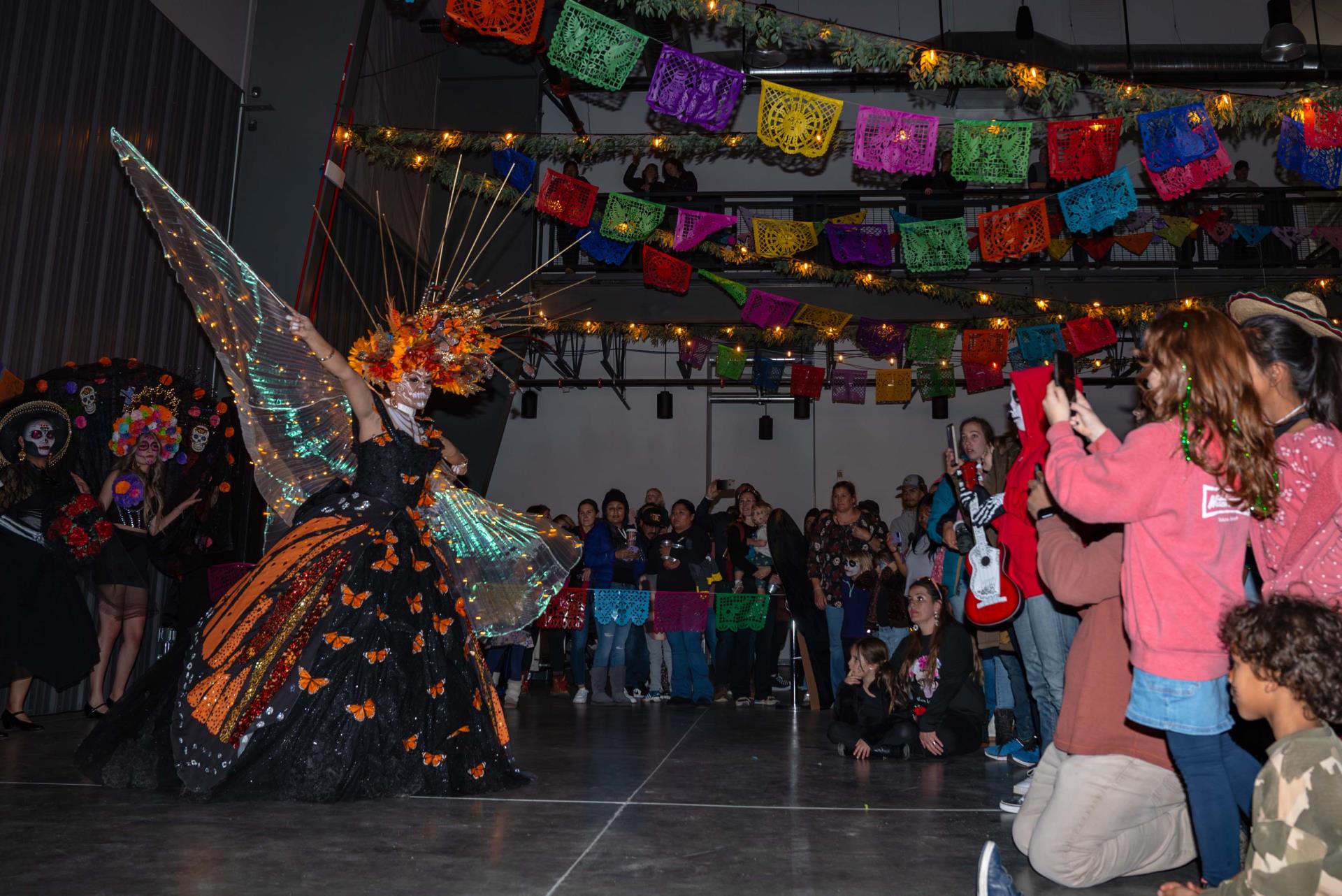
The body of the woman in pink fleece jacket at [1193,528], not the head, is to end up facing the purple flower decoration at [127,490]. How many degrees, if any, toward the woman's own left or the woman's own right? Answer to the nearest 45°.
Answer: approximately 45° to the woman's own left

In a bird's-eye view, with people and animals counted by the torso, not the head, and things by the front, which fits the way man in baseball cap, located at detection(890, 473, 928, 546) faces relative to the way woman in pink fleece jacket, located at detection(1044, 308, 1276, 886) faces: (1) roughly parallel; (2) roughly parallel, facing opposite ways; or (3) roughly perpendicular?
roughly perpendicular

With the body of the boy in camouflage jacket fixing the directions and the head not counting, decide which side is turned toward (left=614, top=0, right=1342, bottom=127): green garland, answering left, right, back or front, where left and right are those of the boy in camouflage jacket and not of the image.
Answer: right

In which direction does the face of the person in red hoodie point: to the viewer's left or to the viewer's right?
to the viewer's left

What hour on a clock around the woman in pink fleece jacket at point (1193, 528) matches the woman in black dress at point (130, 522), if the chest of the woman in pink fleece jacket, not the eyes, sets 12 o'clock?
The woman in black dress is roughly at 11 o'clock from the woman in pink fleece jacket.

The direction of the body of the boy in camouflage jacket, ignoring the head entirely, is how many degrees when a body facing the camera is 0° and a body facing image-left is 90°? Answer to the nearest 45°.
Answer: approximately 90°

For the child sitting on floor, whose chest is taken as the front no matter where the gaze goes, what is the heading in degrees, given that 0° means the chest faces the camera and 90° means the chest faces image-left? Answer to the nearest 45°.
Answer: approximately 45°

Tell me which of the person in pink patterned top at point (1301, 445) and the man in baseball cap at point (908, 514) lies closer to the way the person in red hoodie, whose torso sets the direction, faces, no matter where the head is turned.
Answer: the man in baseball cap

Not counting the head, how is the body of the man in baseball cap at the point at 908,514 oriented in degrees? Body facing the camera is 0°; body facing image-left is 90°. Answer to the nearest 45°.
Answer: approximately 45°

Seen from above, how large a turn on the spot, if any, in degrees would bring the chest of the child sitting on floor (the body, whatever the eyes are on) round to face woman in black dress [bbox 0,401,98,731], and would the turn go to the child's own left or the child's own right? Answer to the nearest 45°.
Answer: approximately 45° to the child's own right
